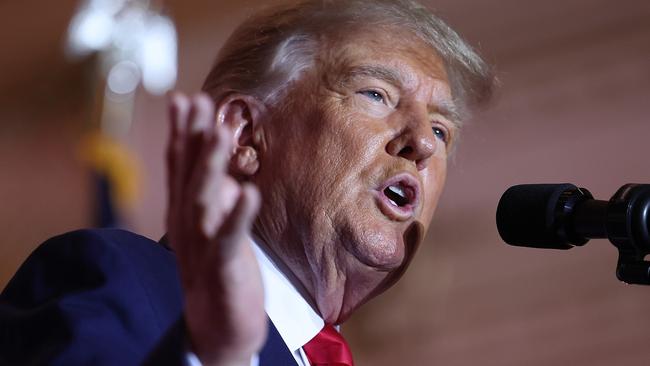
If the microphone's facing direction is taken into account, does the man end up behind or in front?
in front

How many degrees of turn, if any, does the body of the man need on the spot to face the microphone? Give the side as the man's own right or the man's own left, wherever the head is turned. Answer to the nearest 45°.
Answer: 0° — they already face it

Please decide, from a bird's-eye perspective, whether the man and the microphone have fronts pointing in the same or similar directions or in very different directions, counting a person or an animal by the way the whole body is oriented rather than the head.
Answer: very different directions

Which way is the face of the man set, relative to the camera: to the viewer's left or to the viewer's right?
to the viewer's right

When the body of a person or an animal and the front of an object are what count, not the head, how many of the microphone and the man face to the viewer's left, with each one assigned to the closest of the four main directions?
1

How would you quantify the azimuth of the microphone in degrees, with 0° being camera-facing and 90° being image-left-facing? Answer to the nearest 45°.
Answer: approximately 90°

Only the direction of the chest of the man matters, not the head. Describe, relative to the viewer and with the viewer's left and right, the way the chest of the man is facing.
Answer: facing the viewer and to the right of the viewer
